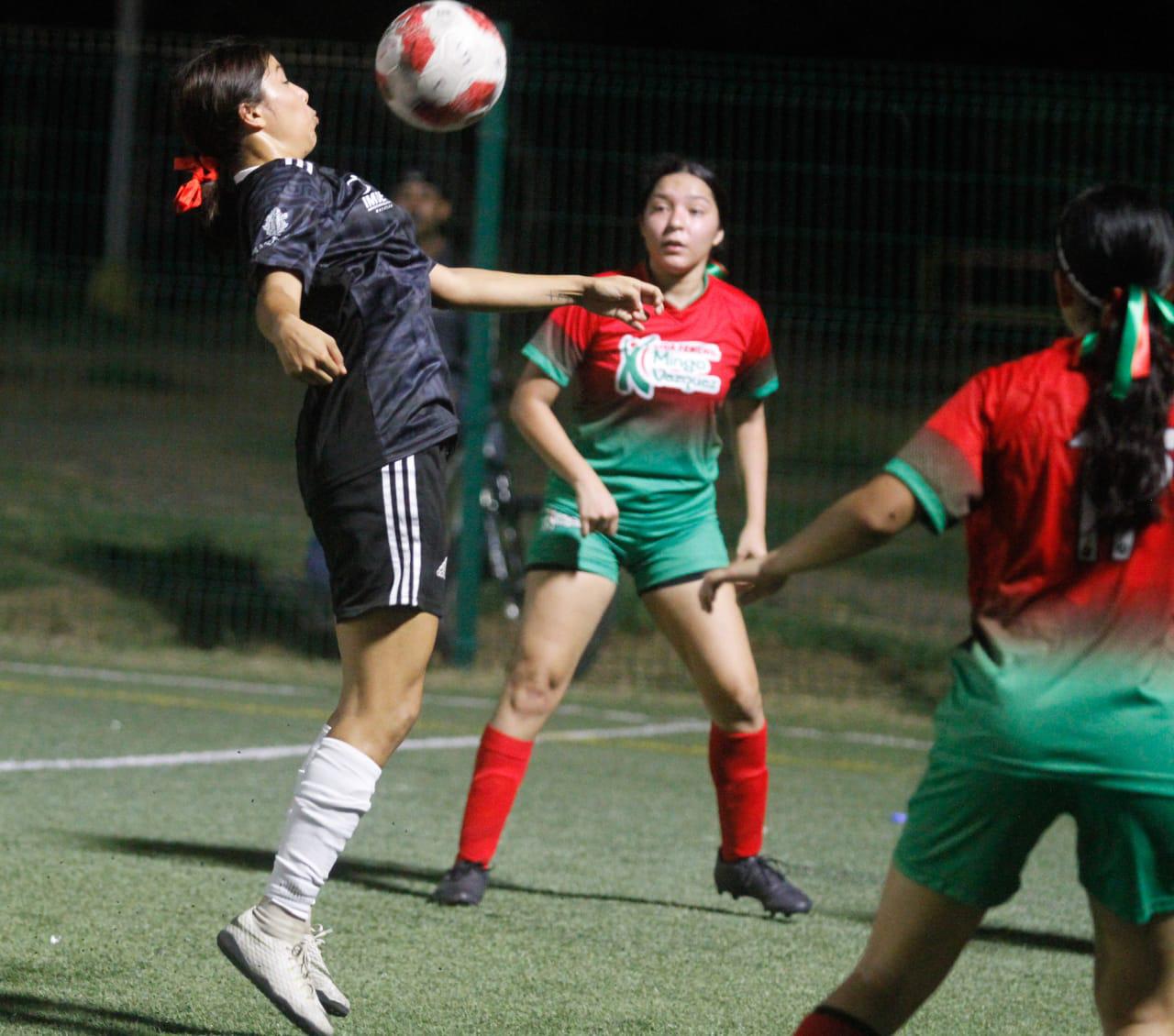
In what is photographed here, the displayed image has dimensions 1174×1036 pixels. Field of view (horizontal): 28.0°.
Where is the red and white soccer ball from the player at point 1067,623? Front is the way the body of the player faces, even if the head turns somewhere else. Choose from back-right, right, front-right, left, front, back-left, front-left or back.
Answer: front-left

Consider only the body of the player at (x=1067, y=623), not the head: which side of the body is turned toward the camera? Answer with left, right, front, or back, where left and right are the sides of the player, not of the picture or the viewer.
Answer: back

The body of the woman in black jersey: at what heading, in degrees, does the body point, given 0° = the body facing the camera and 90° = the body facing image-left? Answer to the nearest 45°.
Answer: approximately 270°

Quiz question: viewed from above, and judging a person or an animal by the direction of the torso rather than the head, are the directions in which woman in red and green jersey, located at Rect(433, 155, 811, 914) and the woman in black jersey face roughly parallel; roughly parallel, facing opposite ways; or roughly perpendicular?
roughly perpendicular

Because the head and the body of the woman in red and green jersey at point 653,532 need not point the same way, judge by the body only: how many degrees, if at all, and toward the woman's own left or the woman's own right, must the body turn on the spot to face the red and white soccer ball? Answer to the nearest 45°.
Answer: approximately 45° to the woman's own right

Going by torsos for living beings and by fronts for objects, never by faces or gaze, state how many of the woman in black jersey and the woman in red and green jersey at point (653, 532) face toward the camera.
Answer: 1

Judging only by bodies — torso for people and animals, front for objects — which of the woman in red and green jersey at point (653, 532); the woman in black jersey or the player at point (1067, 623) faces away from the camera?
the player

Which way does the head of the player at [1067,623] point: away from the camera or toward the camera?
away from the camera

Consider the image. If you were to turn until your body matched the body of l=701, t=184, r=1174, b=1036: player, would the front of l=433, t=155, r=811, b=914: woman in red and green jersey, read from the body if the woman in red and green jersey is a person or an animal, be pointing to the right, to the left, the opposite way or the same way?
the opposite way

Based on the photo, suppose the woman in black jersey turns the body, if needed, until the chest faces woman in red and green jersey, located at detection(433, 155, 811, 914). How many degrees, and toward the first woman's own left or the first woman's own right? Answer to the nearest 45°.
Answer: approximately 45° to the first woman's own left
